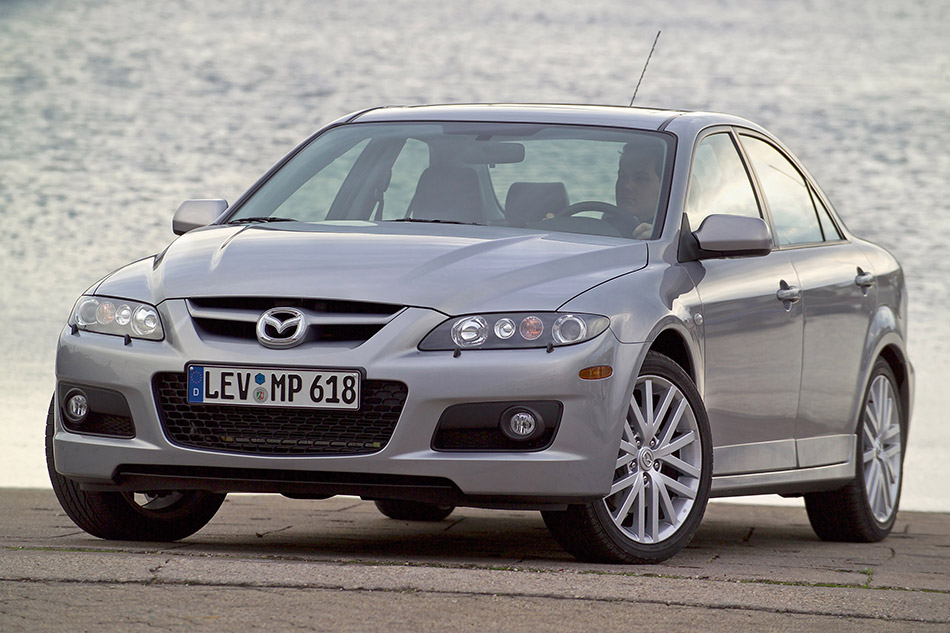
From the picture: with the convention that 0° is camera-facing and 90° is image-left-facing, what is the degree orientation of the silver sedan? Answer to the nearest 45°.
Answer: approximately 45°
